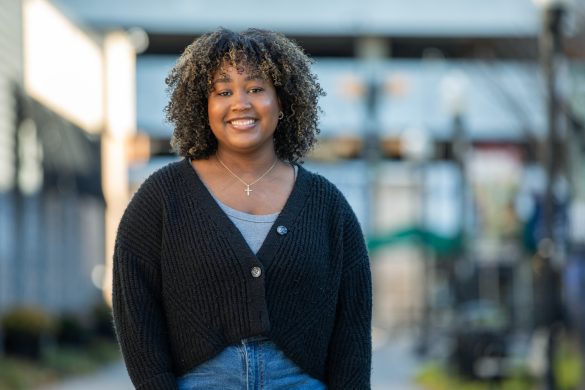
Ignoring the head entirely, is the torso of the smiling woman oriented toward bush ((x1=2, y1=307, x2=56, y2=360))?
no

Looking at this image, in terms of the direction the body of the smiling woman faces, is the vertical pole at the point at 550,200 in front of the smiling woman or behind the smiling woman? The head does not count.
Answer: behind

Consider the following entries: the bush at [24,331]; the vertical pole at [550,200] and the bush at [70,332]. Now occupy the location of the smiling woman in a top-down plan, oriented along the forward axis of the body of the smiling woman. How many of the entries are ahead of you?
0

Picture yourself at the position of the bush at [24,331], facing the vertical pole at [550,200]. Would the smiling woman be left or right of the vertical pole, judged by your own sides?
right

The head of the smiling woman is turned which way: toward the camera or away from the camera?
toward the camera

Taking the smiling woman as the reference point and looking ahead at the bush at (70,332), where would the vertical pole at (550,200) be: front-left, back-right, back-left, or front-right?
front-right

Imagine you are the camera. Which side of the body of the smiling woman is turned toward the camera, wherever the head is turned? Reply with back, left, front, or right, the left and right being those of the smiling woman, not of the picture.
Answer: front

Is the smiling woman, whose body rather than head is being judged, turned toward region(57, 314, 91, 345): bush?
no
